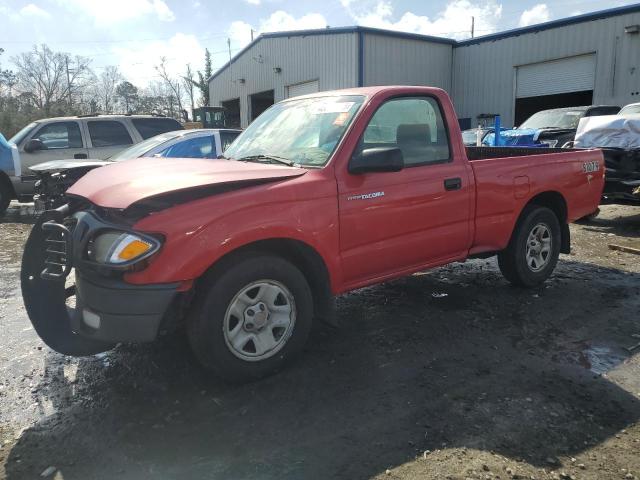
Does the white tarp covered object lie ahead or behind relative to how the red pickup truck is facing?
behind

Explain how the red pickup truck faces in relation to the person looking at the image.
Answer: facing the viewer and to the left of the viewer
